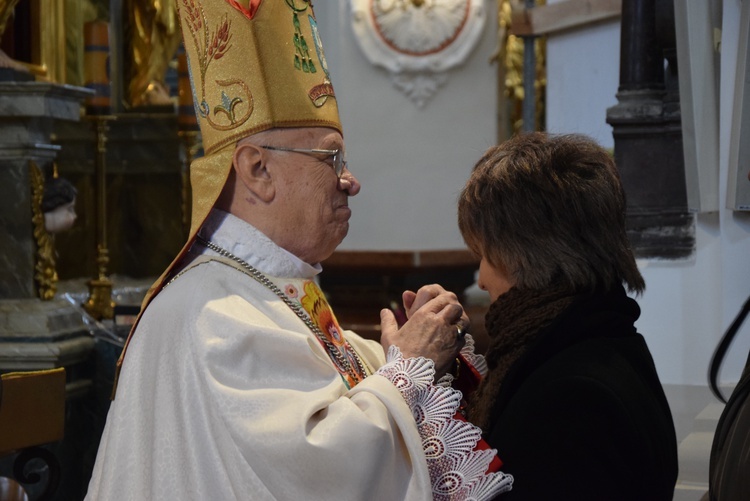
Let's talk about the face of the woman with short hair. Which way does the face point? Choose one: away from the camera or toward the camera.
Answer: away from the camera

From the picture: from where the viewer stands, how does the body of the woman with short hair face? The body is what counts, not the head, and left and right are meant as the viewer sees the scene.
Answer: facing to the left of the viewer
